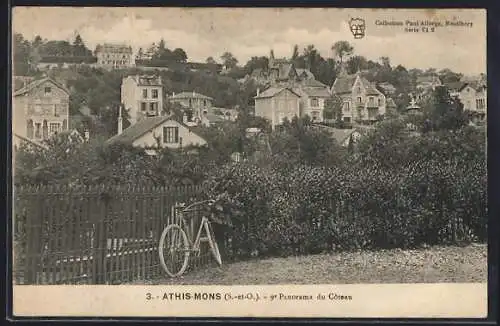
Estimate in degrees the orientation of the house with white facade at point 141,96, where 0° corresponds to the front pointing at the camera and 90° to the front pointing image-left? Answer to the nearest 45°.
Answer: approximately 315°
